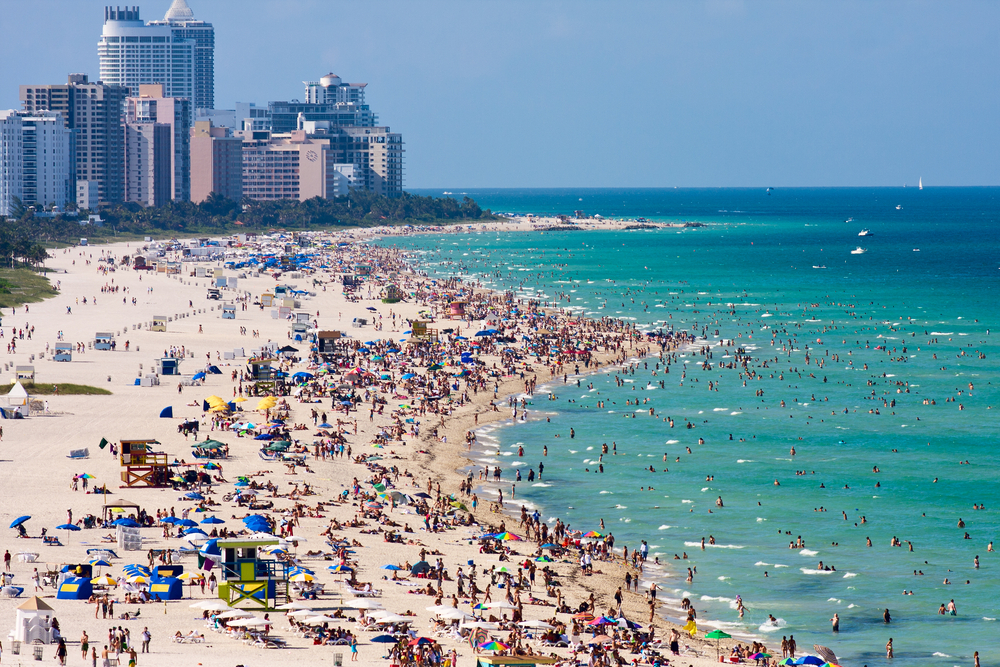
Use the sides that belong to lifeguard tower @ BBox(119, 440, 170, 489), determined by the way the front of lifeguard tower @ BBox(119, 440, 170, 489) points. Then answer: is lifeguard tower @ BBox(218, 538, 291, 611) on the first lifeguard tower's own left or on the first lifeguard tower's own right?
on the first lifeguard tower's own right

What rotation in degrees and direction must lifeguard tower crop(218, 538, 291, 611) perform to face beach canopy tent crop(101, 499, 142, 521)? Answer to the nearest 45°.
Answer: approximately 135° to its left

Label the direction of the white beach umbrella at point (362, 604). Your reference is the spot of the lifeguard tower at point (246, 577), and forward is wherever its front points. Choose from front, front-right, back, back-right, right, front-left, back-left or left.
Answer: front

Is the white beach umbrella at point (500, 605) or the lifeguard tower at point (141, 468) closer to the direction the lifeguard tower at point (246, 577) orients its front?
the white beach umbrella

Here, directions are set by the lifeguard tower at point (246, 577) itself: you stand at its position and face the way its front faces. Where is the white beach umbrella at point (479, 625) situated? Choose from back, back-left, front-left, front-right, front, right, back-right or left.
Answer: front

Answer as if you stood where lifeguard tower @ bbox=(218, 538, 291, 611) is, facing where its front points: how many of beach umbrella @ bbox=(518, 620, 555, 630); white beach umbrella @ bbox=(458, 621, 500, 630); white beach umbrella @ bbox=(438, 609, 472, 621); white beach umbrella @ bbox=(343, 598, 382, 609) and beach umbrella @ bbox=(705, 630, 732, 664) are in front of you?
5

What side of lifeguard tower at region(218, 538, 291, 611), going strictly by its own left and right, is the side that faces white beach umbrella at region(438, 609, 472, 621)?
front

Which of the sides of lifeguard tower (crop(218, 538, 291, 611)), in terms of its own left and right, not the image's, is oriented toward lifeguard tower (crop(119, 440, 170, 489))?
left

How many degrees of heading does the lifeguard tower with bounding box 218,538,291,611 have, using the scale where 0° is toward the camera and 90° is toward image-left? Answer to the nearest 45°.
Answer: approximately 270°

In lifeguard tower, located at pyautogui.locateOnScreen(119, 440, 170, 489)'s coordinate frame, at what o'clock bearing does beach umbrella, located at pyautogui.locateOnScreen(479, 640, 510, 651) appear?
The beach umbrella is roughly at 2 o'clock from the lifeguard tower.

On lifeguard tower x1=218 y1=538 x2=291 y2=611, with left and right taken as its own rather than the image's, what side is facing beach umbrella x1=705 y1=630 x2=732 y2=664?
front

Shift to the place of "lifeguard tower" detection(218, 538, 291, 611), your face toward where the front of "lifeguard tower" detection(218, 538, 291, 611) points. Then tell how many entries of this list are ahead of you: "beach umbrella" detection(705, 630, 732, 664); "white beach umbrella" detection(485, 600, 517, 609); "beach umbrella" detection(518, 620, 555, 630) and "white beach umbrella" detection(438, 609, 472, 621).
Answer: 4

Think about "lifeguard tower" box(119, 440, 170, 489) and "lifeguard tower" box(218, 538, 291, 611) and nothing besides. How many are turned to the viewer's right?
2

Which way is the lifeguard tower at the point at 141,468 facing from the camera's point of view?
to the viewer's right

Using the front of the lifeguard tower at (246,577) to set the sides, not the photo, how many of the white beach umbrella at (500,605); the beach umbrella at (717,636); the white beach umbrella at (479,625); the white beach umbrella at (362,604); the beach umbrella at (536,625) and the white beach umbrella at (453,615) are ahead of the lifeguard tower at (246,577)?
6
